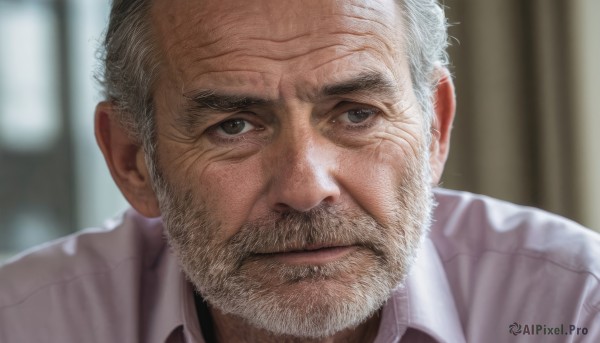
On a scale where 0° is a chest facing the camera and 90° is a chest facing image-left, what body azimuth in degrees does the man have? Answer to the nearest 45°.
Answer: approximately 0°

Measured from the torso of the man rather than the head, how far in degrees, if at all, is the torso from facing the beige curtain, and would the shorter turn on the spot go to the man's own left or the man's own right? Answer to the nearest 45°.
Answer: approximately 135° to the man's own left
